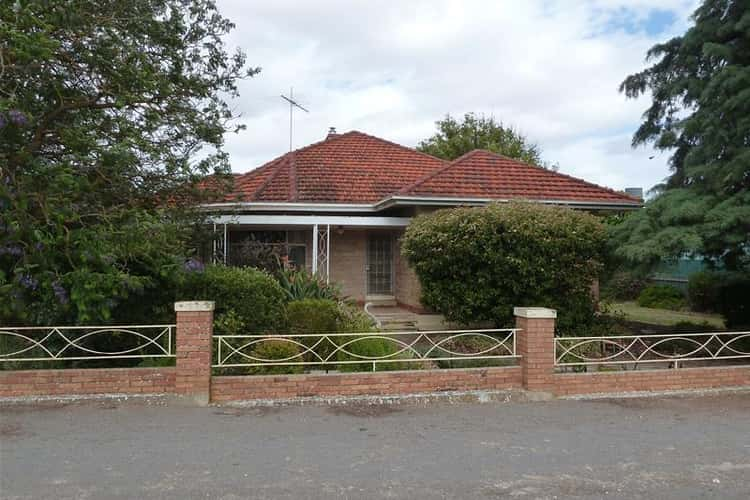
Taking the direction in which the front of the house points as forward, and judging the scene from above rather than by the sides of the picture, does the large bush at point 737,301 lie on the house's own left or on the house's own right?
on the house's own left

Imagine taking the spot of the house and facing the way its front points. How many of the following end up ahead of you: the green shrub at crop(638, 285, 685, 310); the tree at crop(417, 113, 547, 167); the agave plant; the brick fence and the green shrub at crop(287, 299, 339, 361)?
3

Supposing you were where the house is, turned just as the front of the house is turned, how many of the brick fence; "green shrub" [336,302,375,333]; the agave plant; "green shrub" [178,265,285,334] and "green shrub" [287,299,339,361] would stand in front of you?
5

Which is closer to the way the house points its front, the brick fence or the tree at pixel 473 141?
the brick fence

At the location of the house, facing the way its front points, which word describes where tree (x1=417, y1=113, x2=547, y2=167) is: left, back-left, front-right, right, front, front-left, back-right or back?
back

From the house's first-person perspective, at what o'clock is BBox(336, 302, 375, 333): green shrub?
The green shrub is roughly at 12 o'clock from the house.

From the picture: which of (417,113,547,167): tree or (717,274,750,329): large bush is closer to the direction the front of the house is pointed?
the large bush

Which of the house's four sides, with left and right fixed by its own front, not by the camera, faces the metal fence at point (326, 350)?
front

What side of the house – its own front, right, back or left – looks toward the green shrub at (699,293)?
left

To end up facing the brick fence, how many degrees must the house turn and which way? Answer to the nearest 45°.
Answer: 0° — it already faces it

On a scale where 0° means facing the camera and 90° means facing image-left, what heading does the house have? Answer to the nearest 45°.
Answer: approximately 0°

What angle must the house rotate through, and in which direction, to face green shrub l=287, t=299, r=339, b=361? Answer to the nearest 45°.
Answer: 0° — it already faces it

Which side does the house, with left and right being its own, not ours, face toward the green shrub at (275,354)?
front

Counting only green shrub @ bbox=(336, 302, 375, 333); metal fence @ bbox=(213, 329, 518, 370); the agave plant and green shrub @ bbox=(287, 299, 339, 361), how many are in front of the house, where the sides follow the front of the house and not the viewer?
4
